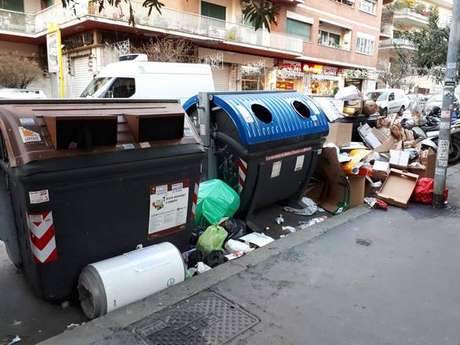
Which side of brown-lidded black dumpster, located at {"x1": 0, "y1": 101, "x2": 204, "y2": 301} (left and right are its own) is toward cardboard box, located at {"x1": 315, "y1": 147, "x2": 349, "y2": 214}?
left

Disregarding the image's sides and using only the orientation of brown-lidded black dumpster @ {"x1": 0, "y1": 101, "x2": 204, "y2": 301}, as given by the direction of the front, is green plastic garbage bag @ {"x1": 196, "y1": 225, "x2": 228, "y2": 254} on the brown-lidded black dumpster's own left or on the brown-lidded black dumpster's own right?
on the brown-lidded black dumpster's own left

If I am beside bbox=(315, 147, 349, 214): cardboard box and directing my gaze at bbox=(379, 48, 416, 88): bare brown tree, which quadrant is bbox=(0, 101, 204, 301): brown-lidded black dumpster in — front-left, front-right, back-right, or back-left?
back-left

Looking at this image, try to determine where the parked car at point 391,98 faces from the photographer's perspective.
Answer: facing the viewer and to the left of the viewer

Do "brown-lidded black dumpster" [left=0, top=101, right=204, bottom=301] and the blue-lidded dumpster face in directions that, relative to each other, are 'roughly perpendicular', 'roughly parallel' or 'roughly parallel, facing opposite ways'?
roughly parallel

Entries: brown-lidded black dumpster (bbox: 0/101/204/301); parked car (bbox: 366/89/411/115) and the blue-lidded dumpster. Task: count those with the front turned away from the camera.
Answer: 0

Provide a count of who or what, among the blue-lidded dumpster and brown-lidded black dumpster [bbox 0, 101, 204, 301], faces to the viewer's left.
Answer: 0

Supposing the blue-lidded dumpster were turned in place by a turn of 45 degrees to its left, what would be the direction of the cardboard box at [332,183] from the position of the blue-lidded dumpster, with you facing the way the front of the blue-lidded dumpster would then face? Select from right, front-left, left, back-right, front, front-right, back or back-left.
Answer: front-left

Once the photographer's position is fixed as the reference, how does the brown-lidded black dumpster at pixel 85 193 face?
facing the viewer and to the right of the viewer

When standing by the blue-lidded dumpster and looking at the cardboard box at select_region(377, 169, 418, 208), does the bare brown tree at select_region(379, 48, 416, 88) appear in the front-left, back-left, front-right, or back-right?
front-left

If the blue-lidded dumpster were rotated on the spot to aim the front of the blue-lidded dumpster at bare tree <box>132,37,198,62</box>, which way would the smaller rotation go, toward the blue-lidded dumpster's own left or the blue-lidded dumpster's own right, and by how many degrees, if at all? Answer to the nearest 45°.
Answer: approximately 135° to the blue-lidded dumpster's own left

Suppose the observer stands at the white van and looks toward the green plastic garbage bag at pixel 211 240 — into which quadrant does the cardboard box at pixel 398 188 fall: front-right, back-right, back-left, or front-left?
front-left

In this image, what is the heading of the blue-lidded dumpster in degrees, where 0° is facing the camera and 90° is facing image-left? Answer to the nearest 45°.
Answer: approximately 315°
